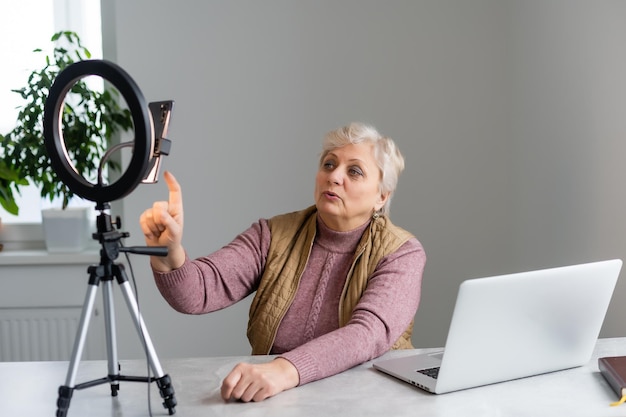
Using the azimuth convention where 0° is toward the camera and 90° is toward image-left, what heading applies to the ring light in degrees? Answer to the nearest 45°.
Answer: approximately 225°

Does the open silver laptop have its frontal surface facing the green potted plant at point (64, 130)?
yes

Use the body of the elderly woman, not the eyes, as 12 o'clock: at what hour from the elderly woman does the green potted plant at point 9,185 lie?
The green potted plant is roughly at 3 o'clock from the elderly woman.

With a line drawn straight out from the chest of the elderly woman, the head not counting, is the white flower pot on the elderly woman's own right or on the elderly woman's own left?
on the elderly woman's own right

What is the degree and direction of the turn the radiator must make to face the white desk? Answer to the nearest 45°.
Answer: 0° — it already faces it

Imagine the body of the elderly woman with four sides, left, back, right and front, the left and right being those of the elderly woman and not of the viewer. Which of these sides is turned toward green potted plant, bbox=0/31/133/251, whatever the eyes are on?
right

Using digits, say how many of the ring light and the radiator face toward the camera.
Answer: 1

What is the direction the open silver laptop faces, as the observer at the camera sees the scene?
facing away from the viewer and to the left of the viewer

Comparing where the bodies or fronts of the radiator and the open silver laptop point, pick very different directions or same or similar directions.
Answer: very different directions

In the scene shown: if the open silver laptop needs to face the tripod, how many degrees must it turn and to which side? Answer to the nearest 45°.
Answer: approximately 90° to its left
